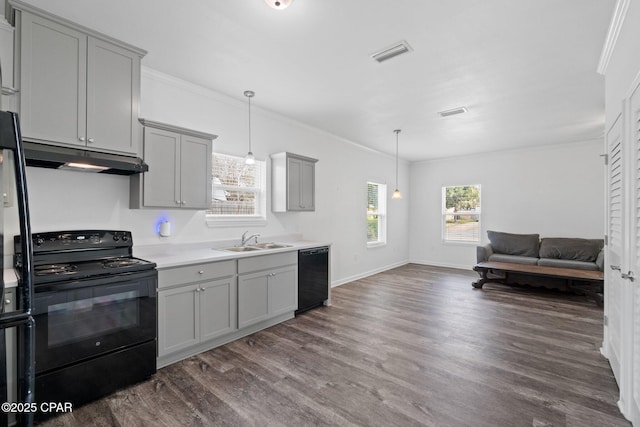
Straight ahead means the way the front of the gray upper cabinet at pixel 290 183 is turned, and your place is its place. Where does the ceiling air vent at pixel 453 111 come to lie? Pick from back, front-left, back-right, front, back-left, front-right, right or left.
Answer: front-left

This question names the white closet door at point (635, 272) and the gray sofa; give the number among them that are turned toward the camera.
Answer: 1

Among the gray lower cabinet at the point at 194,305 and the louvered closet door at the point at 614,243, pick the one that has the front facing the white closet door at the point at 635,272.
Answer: the gray lower cabinet

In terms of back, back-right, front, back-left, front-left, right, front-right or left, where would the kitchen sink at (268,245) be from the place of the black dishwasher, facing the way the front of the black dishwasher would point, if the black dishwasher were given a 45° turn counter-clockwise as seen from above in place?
back

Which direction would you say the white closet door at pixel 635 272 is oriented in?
to the viewer's left

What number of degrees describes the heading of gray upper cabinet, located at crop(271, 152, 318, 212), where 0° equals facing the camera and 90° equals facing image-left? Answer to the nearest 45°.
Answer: approximately 315°

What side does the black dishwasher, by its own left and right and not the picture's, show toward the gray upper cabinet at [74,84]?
right

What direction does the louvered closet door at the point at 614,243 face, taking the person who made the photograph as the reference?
facing to the left of the viewer

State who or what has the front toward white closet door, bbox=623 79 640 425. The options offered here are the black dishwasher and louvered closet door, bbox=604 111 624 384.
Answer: the black dishwasher
